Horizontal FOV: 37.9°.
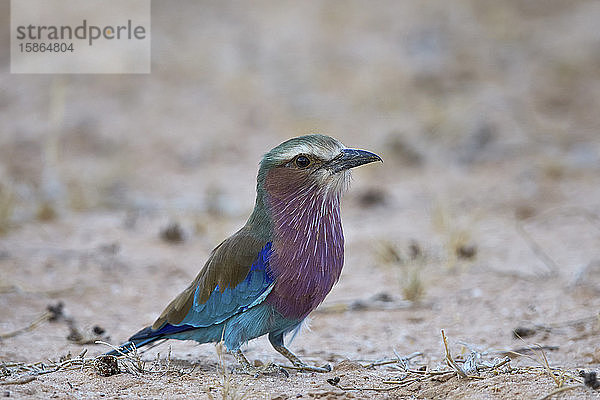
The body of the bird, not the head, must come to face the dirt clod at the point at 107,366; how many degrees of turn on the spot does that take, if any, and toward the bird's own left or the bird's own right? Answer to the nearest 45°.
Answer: approximately 180°

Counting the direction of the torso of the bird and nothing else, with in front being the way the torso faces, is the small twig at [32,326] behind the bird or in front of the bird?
behind

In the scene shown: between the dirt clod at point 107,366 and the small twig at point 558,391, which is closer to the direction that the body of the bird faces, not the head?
the small twig

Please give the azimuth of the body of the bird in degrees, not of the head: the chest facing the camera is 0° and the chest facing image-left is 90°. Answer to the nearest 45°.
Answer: approximately 270°

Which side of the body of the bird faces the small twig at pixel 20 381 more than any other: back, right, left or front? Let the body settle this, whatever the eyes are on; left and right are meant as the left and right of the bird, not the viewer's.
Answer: back
